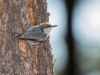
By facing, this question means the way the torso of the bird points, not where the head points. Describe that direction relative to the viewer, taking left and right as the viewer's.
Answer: facing to the right of the viewer
